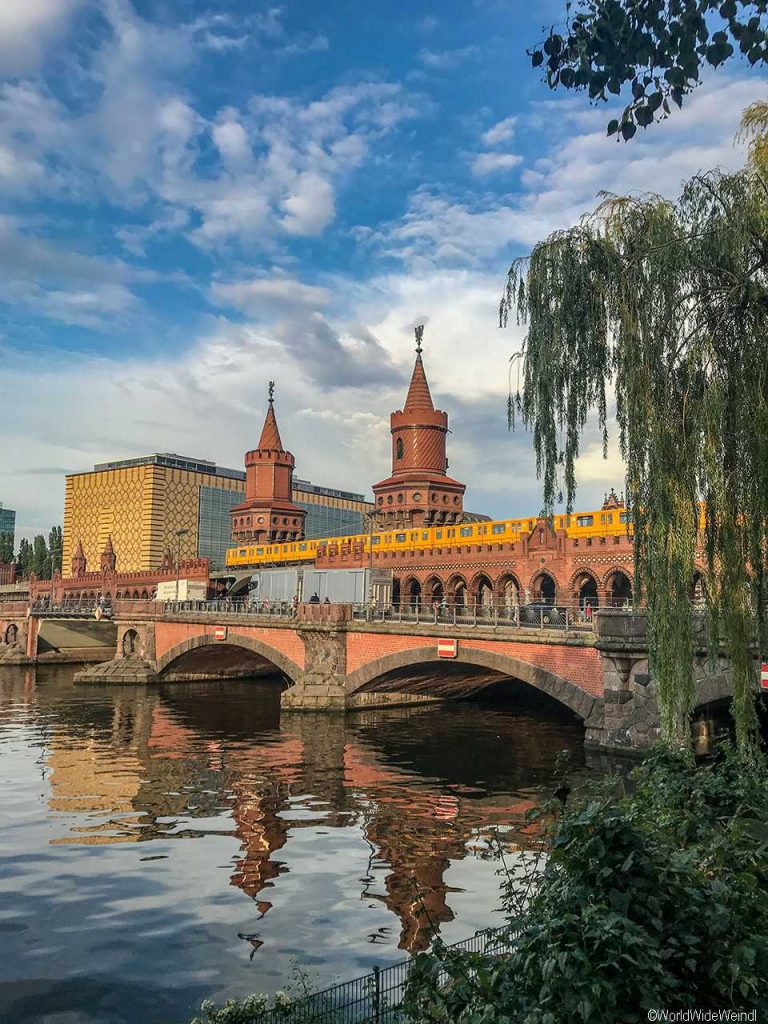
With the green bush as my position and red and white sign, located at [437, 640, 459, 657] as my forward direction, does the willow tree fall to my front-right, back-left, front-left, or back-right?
front-right

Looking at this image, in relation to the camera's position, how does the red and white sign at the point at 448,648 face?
facing the viewer and to the left of the viewer

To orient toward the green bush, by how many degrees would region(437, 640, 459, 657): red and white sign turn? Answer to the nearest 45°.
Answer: approximately 45° to its left

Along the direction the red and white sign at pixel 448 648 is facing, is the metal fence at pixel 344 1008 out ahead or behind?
ahead

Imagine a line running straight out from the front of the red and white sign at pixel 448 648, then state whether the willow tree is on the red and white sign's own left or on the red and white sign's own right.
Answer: on the red and white sign's own left
